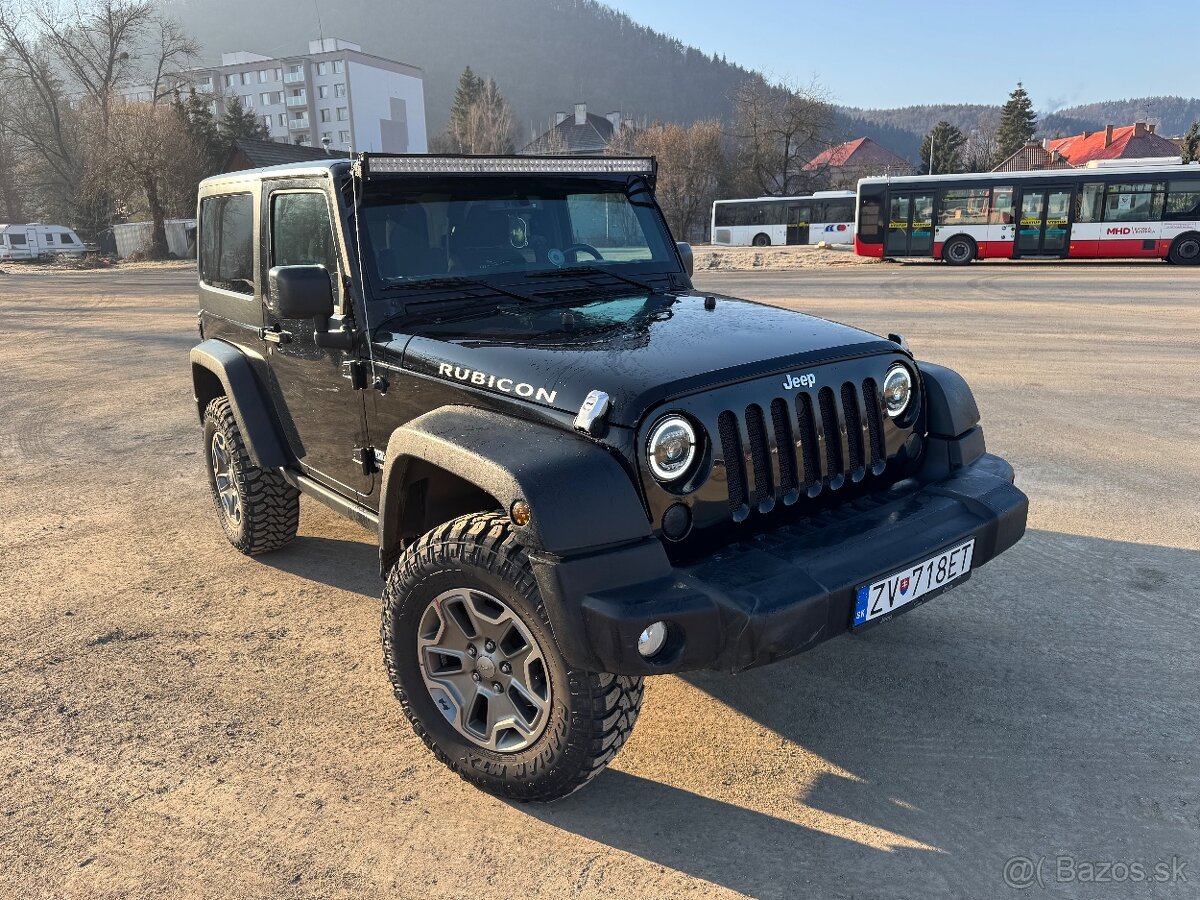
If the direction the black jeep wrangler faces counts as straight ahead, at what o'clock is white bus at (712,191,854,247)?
The white bus is roughly at 8 o'clock from the black jeep wrangler.

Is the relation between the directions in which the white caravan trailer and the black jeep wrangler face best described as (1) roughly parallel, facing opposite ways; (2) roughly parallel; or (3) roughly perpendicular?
roughly perpendicular

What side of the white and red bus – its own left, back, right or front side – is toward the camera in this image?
right

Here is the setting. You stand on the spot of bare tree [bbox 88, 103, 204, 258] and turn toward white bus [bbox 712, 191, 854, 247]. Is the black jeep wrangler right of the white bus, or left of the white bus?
right

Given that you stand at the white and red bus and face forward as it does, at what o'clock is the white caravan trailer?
The white caravan trailer is roughly at 6 o'clock from the white and red bus.

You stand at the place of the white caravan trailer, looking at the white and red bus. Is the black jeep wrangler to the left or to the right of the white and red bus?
right

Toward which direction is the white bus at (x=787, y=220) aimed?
to the viewer's right

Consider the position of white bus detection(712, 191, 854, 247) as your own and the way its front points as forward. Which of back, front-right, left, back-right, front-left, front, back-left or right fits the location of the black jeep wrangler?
right

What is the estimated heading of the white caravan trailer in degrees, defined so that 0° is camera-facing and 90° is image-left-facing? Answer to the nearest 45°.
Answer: approximately 270°

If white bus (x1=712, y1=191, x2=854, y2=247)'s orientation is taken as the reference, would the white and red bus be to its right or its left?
on its right

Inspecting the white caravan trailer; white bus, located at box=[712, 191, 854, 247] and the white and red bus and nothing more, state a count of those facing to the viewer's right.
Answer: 3

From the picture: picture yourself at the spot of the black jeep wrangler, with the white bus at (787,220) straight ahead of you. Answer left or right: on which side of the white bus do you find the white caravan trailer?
left

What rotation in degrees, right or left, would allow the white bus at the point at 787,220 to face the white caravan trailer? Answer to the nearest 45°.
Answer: approximately 180°
